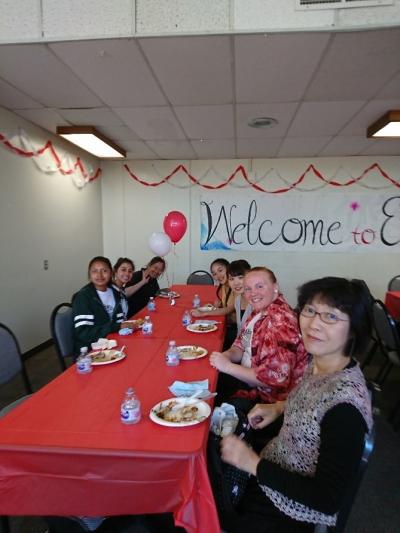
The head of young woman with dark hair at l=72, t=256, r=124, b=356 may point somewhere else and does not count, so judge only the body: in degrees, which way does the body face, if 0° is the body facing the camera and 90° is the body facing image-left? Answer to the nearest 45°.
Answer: approximately 315°

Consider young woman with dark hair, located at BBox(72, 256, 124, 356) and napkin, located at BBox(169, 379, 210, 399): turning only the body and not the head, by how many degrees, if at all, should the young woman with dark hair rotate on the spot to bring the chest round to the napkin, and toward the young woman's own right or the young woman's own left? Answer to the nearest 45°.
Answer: approximately 45° to the young woman's own right

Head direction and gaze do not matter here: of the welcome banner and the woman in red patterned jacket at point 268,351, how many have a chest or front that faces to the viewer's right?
0

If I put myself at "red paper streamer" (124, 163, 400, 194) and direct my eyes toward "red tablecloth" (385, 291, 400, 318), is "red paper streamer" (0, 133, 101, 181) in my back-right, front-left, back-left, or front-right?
back-right

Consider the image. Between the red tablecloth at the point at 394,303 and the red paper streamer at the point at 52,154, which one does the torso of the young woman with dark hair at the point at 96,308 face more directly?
the red tablecloth

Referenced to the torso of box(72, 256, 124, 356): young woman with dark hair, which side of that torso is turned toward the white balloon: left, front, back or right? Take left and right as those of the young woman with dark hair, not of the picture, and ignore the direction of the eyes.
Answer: left

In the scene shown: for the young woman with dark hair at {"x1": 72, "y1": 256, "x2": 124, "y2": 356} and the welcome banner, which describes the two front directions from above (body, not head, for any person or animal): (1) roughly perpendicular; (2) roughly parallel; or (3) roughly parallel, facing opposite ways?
roughly perpendicular

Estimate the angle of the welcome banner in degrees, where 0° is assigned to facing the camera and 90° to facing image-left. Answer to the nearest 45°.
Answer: approximately 0°

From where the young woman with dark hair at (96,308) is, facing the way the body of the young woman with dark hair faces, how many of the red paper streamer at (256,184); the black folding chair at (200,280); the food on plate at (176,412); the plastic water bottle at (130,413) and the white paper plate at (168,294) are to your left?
3

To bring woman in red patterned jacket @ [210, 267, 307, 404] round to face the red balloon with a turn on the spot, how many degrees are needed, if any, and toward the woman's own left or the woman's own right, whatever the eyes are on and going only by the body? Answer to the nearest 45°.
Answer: approximately 90° to the woman's own right

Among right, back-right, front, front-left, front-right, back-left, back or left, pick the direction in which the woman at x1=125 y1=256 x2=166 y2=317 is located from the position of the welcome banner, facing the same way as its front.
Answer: front-right

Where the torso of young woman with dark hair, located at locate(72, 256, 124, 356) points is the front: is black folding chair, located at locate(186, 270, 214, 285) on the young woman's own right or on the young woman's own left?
on the young woman's own left

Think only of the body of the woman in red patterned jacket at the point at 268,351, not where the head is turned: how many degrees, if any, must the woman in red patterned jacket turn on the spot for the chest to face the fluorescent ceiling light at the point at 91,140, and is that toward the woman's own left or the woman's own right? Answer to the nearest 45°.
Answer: approximately 90° to the woman's own right

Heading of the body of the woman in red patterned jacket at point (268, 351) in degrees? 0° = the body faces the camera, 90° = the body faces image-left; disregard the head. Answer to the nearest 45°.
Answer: approximately 45°
